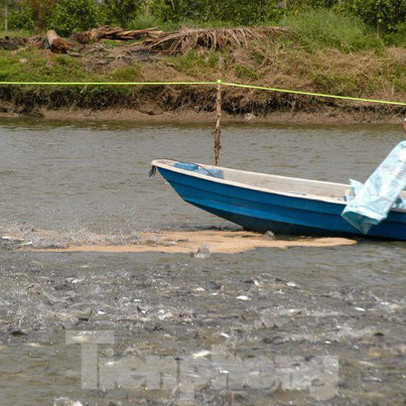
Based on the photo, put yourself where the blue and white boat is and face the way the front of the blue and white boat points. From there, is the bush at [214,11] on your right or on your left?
on your right

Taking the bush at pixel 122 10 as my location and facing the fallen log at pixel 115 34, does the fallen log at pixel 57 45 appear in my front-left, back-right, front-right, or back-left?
front-right

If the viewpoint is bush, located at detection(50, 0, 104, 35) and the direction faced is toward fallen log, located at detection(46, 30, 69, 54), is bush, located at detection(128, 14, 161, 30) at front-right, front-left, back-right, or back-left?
back-left

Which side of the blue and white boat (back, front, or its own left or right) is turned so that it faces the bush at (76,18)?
right

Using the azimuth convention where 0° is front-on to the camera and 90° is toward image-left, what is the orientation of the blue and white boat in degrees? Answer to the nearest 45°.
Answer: approximately 90°

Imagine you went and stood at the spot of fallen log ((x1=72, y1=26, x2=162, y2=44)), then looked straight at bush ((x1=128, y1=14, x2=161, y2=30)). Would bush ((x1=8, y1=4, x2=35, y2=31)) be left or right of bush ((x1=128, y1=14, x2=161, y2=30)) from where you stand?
left

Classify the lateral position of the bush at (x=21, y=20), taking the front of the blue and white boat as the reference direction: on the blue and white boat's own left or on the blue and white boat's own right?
on the blue and white boat's own right

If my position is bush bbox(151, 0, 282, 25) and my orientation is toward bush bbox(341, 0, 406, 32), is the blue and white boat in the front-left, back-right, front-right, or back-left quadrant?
front-right

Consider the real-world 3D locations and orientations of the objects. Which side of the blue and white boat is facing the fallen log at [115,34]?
right

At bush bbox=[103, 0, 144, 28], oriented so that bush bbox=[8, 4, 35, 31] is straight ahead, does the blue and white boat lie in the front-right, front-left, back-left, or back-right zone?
back-left

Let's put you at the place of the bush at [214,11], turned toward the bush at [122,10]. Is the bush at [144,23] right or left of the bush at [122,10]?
left

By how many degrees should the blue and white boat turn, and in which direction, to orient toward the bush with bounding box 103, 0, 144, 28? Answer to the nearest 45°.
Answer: approximately 90° to its right
